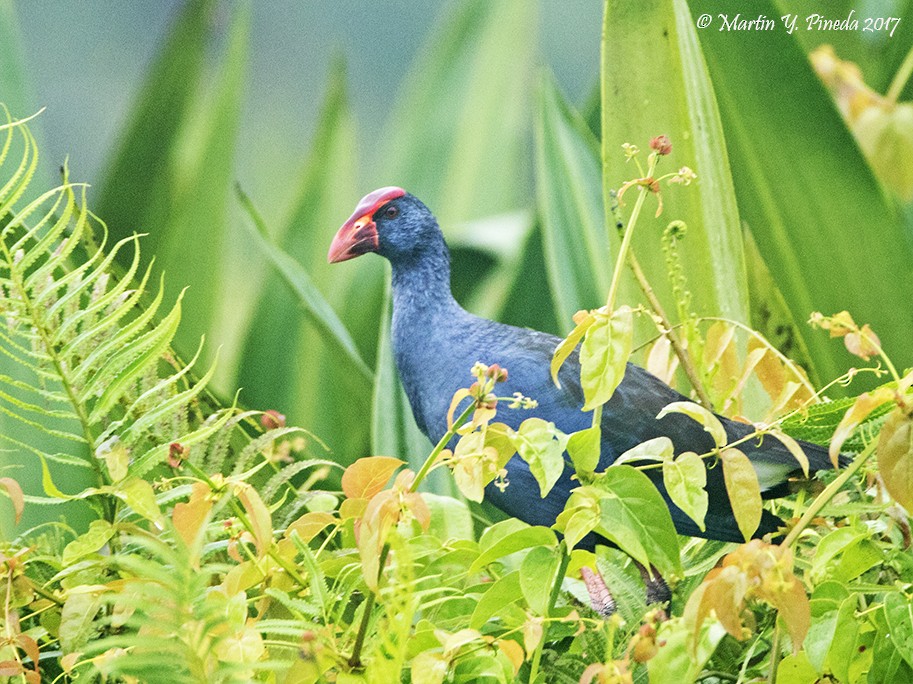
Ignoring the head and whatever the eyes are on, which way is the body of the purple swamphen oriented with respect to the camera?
to the viewer's left

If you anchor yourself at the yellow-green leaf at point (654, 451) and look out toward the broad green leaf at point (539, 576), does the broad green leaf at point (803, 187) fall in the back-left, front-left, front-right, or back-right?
back-right
